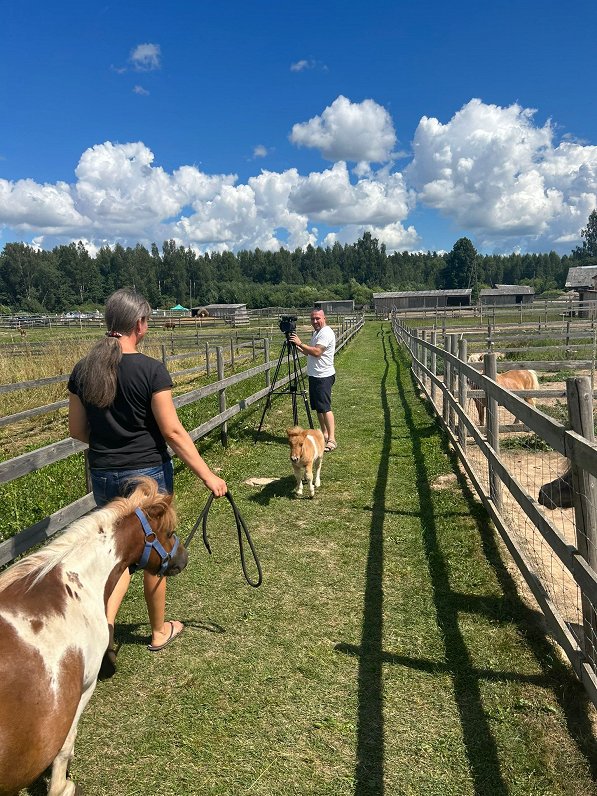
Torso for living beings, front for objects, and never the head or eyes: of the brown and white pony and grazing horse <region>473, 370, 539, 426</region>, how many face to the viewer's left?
1

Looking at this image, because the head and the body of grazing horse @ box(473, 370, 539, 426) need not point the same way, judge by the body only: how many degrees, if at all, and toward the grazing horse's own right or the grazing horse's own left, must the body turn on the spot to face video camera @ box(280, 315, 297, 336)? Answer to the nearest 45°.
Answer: approximately 45° to the grazing horse's own left

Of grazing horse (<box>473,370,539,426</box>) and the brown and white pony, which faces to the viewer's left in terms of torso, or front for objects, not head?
the grazing horse

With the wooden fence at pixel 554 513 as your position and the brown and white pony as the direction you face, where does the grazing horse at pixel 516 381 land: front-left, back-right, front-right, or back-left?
back-right

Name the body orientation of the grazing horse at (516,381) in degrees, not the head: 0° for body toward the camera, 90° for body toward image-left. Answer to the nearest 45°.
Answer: approximately 90°

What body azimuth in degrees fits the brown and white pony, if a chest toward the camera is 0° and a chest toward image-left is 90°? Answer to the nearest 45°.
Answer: approximately 225°
